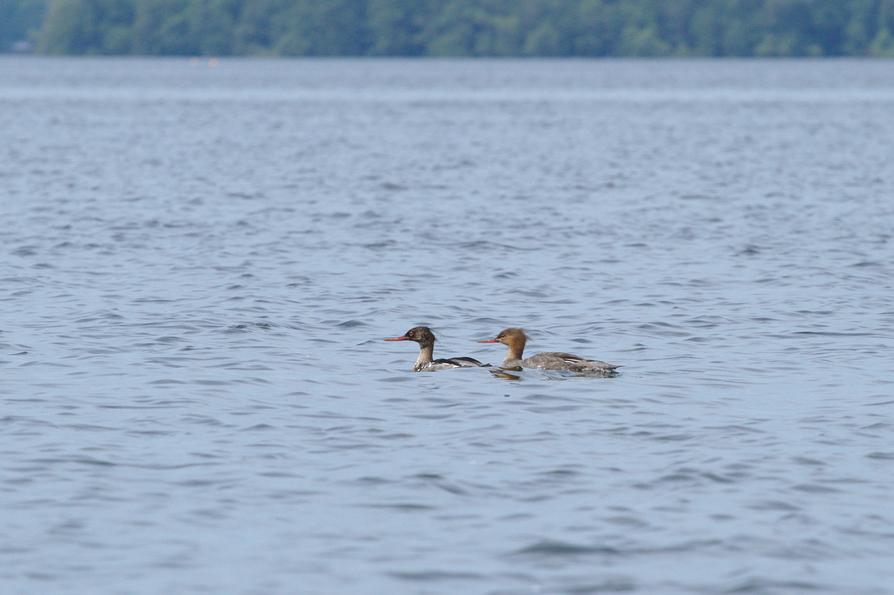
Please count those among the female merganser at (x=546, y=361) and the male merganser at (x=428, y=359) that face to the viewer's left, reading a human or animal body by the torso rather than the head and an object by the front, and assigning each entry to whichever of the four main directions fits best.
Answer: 2

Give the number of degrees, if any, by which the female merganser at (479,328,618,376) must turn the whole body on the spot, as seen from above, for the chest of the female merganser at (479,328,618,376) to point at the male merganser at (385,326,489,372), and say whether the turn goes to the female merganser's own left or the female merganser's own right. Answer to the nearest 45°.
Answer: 0° — it already faces it

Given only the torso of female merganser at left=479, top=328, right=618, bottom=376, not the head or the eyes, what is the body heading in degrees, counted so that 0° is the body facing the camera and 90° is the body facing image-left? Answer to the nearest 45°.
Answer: approximately 90°

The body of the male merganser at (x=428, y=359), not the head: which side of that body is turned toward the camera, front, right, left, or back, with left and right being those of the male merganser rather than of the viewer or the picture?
left

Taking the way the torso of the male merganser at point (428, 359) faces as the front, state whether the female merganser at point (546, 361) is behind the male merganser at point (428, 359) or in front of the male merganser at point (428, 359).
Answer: behind
